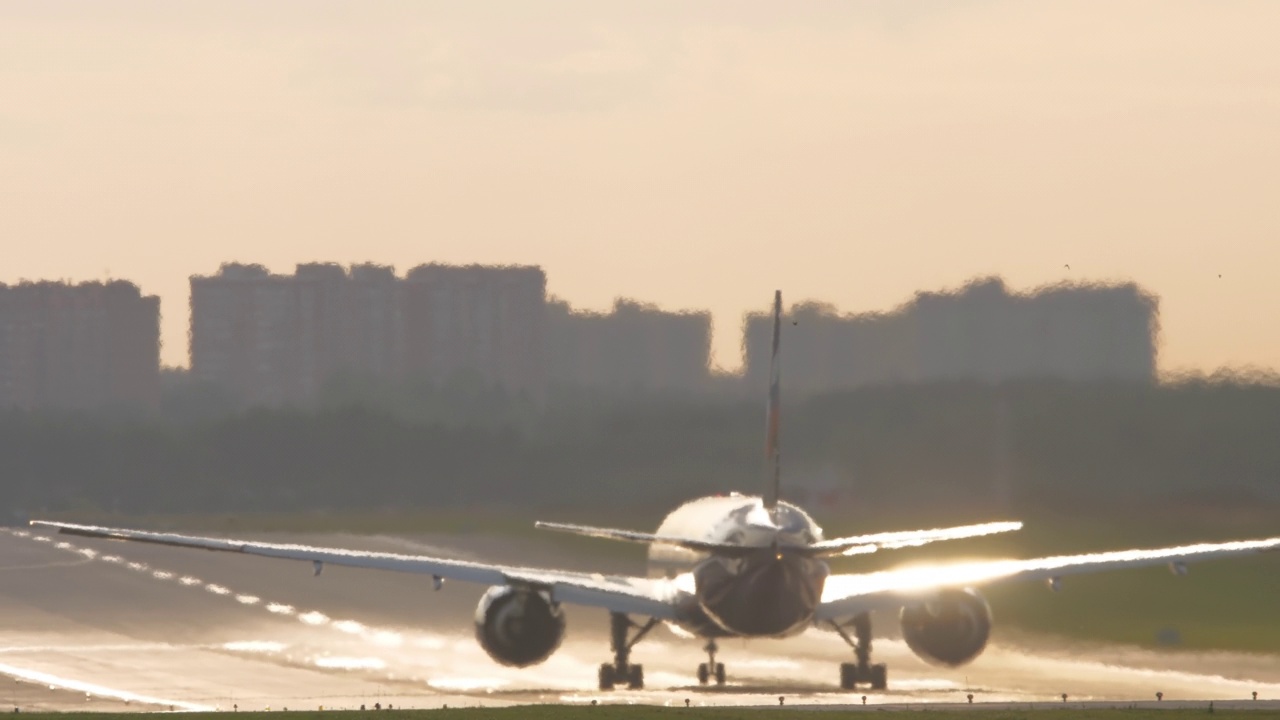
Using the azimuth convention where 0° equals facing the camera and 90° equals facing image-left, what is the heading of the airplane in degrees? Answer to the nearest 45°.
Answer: approximately 180°
